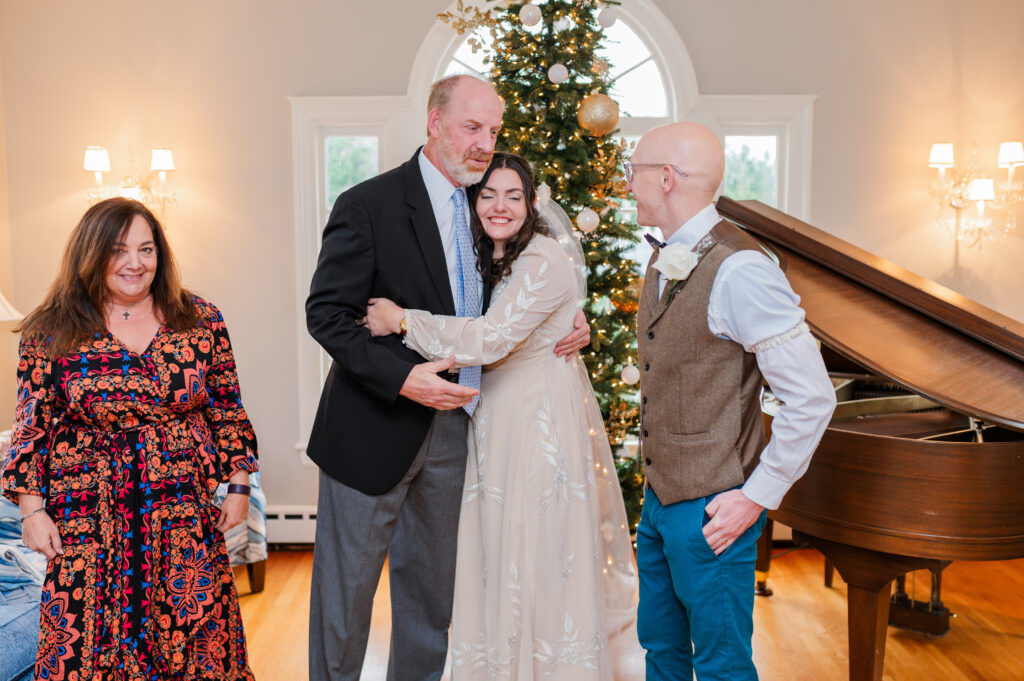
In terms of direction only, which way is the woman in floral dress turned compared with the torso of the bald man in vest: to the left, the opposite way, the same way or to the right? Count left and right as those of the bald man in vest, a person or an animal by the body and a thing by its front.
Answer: to the left

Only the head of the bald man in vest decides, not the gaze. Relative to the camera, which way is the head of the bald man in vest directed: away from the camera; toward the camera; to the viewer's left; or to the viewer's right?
to the viewer's left

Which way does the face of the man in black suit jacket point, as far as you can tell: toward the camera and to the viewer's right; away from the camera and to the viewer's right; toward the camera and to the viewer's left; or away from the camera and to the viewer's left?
toward the camera and to the viewer's right

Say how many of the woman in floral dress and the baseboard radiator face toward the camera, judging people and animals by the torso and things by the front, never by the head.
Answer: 2

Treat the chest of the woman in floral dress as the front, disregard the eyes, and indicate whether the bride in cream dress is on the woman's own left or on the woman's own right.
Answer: on the woman's own left

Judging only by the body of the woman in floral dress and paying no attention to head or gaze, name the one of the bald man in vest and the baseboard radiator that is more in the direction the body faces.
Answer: the bald man in vest

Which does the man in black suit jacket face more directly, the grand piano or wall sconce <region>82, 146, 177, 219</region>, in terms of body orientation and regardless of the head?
the grand piano

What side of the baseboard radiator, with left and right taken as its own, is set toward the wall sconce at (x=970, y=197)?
left

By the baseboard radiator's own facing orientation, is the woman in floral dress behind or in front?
in front

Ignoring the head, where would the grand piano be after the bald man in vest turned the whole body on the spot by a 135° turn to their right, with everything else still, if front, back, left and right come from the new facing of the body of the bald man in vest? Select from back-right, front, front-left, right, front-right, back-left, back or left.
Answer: front-right

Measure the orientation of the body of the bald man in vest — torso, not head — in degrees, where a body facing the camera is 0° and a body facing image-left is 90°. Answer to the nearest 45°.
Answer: approximately 45°

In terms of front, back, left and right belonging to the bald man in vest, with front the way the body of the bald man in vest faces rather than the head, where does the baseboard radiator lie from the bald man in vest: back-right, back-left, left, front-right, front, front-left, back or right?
right
